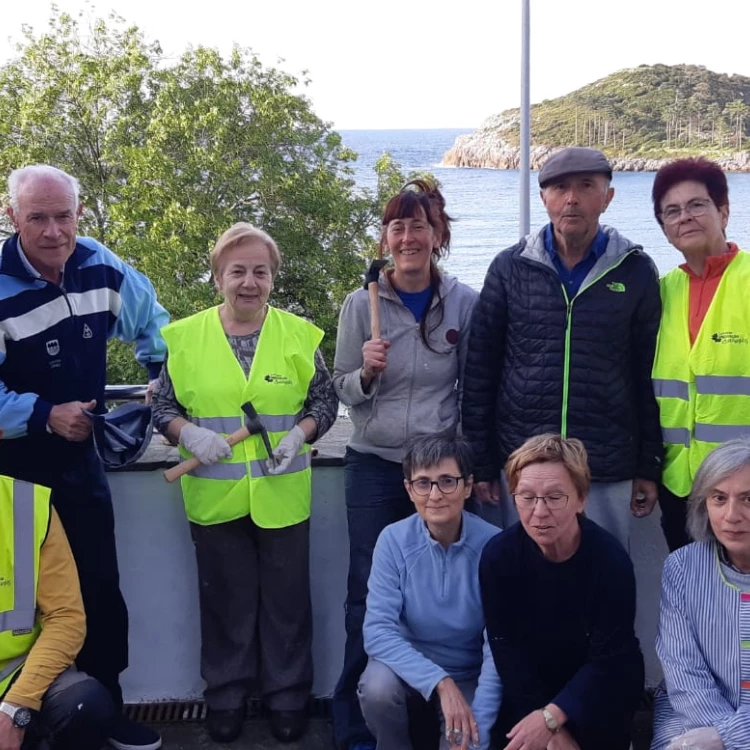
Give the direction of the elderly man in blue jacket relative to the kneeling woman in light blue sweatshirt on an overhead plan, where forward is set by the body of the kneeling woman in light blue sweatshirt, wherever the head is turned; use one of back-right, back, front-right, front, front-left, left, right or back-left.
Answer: right

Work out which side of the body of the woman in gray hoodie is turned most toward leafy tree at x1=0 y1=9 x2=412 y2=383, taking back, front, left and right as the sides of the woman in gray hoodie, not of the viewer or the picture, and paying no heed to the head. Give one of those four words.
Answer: back

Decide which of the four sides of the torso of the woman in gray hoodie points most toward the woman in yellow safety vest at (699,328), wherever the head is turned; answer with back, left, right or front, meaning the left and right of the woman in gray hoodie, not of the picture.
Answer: left

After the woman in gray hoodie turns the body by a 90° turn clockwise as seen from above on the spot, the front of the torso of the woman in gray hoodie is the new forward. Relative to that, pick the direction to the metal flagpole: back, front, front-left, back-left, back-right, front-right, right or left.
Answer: right

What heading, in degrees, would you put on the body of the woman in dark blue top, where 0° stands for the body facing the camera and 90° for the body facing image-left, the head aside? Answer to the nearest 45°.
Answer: approximately 0°
